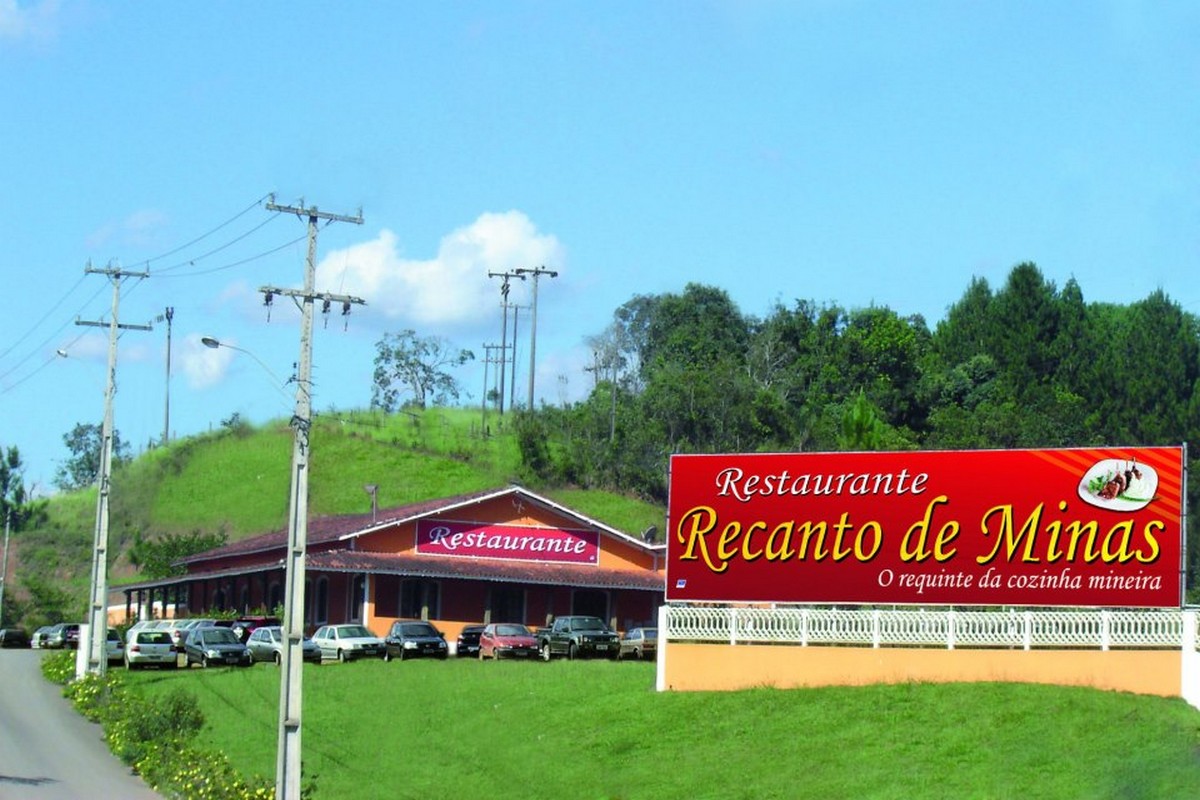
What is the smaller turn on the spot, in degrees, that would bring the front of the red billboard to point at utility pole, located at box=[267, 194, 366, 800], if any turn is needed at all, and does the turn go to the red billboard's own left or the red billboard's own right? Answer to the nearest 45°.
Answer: approximately 45° to the red billboard's own right

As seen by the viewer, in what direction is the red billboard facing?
toward the camera
